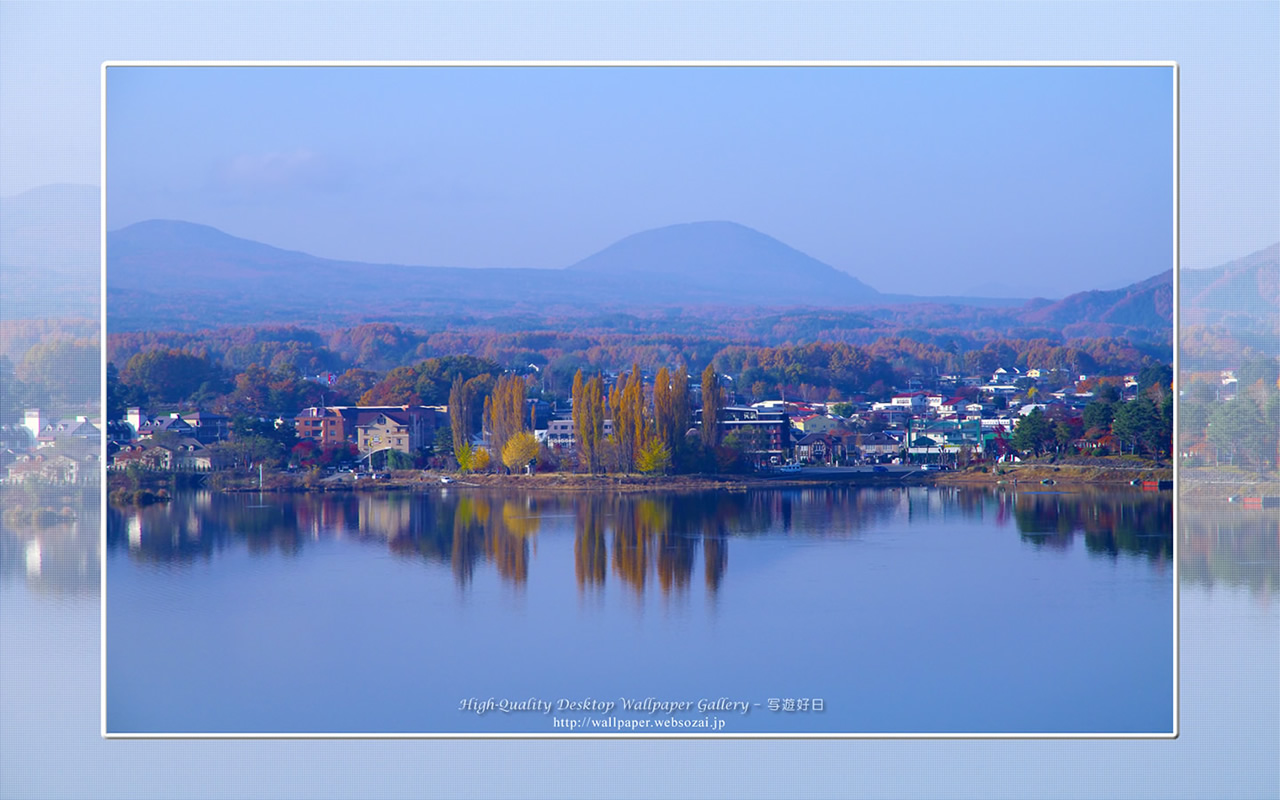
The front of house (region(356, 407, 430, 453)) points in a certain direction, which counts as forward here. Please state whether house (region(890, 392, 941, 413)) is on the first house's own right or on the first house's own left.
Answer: on the first house's own left

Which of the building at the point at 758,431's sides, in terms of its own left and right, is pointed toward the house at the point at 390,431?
right

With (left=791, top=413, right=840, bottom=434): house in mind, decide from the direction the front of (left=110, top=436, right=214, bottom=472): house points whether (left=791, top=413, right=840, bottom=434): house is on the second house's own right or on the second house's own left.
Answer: on the second house's own left

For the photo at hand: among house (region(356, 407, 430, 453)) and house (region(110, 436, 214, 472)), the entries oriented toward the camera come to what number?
2

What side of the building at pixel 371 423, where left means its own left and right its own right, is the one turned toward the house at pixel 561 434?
left

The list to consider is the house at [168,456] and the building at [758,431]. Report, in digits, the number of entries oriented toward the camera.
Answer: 2

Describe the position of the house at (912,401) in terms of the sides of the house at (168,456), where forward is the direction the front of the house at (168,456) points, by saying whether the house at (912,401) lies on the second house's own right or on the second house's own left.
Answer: on the second house's own left
